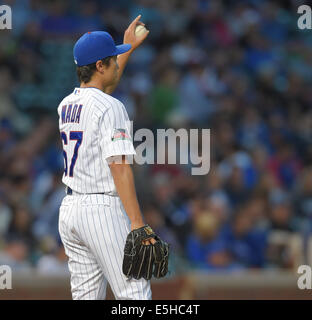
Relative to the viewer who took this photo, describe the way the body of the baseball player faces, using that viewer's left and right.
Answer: facing away from the viewer and to the right of the viewer
